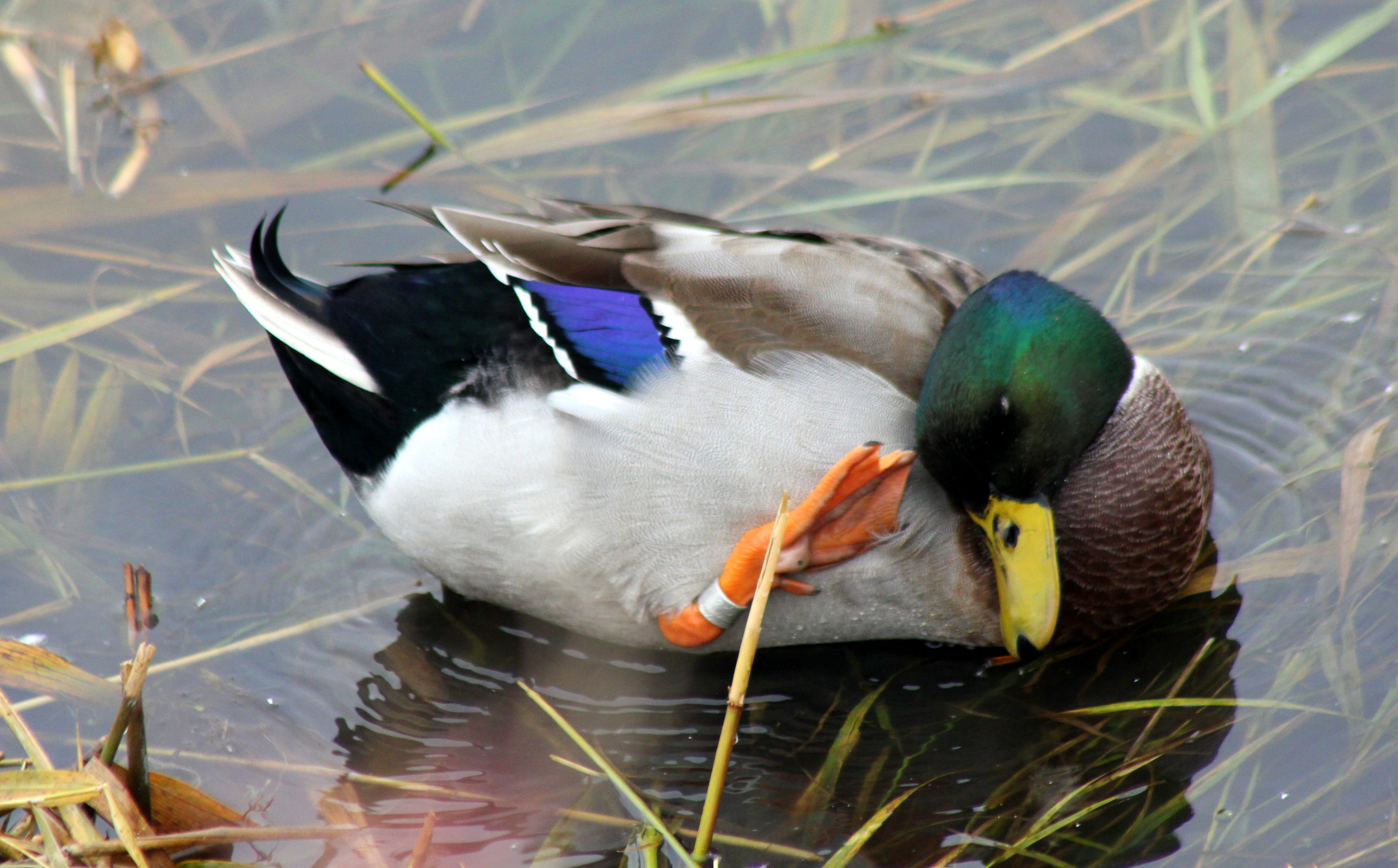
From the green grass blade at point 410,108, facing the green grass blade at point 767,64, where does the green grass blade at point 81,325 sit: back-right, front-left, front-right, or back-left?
back-right

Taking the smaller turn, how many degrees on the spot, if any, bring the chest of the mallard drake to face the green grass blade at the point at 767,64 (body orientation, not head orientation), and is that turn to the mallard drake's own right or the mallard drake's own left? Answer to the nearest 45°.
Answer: approximately 90° to the mallard drake's own left

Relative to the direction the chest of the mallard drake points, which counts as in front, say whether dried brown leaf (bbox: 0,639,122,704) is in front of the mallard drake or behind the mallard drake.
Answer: behind

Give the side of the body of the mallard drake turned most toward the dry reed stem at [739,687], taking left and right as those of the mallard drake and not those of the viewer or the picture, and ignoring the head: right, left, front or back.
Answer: right

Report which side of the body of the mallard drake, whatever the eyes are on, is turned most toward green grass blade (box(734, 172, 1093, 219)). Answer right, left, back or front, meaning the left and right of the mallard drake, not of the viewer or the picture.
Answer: left

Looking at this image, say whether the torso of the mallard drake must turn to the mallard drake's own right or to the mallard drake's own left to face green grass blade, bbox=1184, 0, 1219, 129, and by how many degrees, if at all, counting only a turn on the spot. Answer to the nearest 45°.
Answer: approximately 45° to the mallard drake's own left

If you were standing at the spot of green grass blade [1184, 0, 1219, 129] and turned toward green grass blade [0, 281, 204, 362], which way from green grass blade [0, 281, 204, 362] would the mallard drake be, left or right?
left

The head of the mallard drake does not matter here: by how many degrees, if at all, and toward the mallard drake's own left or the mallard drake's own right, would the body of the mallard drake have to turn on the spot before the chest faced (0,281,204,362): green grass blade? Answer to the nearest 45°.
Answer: approximately 135° to the mallard drake's own left

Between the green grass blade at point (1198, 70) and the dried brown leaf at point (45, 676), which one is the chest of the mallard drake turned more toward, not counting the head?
the green grass blade

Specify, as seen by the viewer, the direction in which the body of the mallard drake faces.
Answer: to the viewer's right

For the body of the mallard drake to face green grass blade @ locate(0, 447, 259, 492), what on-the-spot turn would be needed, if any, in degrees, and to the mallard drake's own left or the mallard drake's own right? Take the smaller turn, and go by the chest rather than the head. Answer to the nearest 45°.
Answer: approximately 135° to the mallard drake's own left
